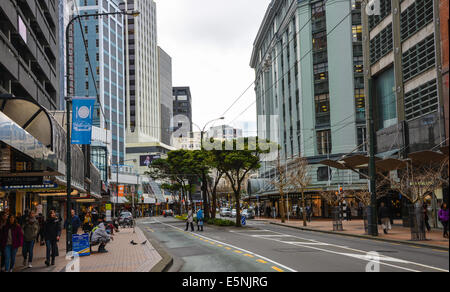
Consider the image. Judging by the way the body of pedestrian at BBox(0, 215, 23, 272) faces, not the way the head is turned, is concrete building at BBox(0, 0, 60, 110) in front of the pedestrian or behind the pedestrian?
behind

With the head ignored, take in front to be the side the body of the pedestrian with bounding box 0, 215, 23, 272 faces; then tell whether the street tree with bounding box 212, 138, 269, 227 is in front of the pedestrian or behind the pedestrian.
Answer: behind

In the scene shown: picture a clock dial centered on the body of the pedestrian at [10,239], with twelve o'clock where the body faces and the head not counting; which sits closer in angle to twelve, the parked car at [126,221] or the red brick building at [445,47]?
the red brick building

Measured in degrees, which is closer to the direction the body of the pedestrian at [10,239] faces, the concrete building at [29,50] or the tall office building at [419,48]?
the tall office building

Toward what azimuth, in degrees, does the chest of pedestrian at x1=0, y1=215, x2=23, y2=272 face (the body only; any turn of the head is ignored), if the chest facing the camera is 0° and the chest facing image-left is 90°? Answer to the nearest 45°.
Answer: approximately 0°

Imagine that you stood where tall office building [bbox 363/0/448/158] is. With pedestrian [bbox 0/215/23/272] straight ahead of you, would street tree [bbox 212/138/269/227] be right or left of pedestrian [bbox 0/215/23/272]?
right

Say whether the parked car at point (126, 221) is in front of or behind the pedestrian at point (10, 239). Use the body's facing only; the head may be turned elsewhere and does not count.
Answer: behind
